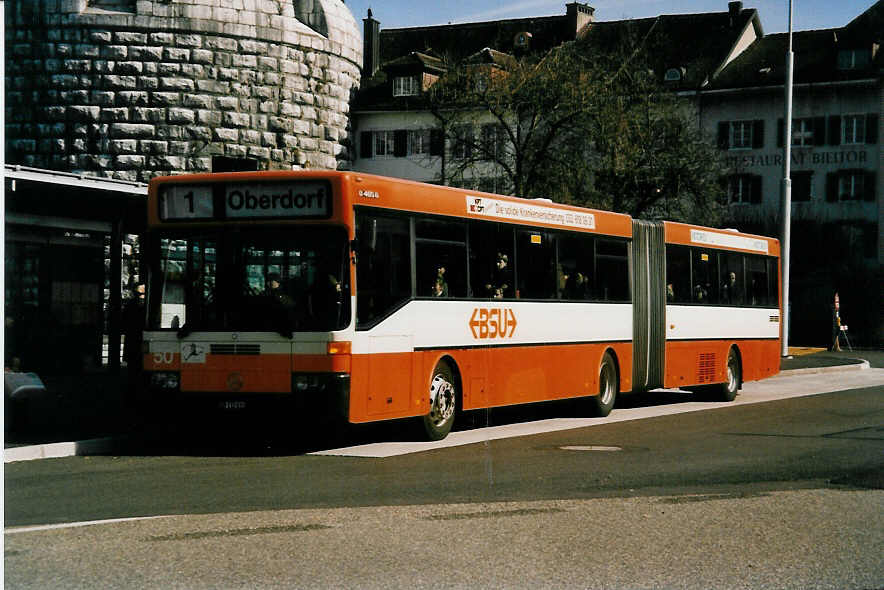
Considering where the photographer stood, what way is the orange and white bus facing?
facing the viewer and to the left of the viewer

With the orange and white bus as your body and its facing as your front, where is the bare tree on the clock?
The bare tree is roughly at 5 o'clock from the orange and white bus.

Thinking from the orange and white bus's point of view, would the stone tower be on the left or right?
on its right

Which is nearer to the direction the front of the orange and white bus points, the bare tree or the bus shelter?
the bus shelter
